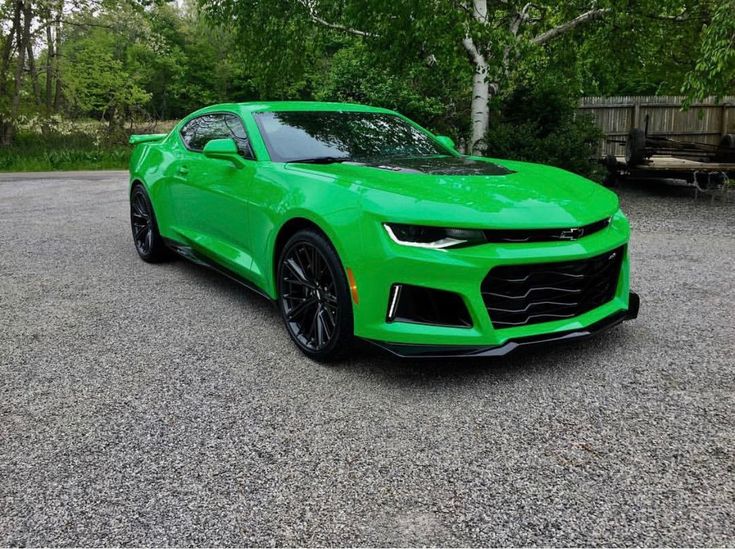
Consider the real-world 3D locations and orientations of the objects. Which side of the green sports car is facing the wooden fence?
left

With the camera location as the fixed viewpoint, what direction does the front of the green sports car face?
facing the viewer and to the right of the viewer

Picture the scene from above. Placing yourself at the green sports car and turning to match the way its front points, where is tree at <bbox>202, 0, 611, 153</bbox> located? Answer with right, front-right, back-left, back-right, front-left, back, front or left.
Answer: back-left

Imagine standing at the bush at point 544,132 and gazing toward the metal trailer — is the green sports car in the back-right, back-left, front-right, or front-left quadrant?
back-right

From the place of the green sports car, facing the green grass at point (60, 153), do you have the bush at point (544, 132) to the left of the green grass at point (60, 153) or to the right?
right

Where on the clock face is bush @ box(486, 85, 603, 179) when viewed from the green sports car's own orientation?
The bush is roughly at 8 o'clock from the green sports car.

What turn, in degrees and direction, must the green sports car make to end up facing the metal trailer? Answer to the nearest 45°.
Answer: approximately 90° to its left
